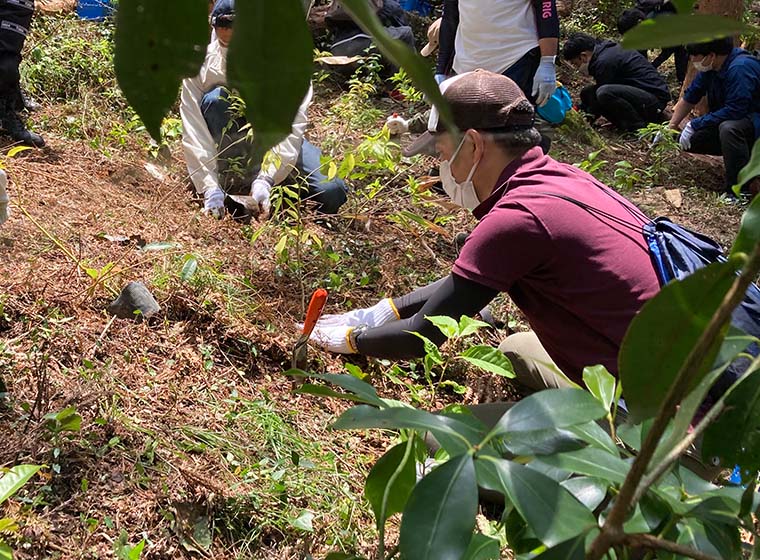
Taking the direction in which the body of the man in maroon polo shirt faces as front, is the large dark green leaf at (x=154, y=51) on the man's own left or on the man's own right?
on the man's own left

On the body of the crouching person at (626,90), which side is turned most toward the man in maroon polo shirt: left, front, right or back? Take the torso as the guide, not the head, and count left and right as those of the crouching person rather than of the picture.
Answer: left

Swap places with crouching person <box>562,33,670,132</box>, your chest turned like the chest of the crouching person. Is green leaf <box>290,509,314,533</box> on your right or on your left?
on your left

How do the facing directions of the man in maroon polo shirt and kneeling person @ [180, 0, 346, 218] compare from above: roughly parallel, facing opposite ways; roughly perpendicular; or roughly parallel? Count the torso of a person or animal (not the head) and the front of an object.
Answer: roughly perpendicular

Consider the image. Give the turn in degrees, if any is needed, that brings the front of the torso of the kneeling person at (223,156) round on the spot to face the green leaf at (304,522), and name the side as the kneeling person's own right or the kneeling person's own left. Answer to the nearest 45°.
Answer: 0° — they already face it

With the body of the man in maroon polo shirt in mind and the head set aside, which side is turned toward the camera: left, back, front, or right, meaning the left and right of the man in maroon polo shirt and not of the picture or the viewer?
left

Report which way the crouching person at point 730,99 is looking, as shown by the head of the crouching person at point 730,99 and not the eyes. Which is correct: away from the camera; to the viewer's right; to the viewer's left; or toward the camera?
to the viewer's left

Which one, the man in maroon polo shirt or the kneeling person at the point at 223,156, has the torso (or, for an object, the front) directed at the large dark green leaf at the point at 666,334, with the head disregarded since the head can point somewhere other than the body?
the kneeling person

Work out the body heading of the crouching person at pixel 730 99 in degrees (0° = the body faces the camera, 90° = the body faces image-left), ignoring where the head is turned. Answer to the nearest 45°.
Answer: approximately 45°

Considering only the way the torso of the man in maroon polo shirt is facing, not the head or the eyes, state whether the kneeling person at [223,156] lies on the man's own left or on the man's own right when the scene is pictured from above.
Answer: on the man's own right

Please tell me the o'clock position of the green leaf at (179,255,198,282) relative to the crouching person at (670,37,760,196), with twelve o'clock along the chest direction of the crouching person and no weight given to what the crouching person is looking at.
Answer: The green leaf is roughly at 11 o'clock from the crouching person.

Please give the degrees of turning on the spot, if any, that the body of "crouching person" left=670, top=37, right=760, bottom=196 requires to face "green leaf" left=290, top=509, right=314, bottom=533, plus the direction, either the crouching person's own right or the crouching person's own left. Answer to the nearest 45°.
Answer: approximately 45° to the crouching person's own left

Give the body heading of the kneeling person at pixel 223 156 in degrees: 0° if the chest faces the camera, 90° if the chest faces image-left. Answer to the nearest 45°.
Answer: approximately 0°

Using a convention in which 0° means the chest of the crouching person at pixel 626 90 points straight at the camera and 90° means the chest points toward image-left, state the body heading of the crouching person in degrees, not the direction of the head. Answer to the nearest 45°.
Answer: approximately 90°

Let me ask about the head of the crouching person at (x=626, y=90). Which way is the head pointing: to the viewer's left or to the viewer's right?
to the viewer's left

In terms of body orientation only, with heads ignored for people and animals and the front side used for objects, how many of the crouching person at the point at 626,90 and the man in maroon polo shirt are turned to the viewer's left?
2

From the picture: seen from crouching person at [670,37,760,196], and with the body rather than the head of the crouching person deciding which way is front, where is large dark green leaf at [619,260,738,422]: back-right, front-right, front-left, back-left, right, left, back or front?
front-left
